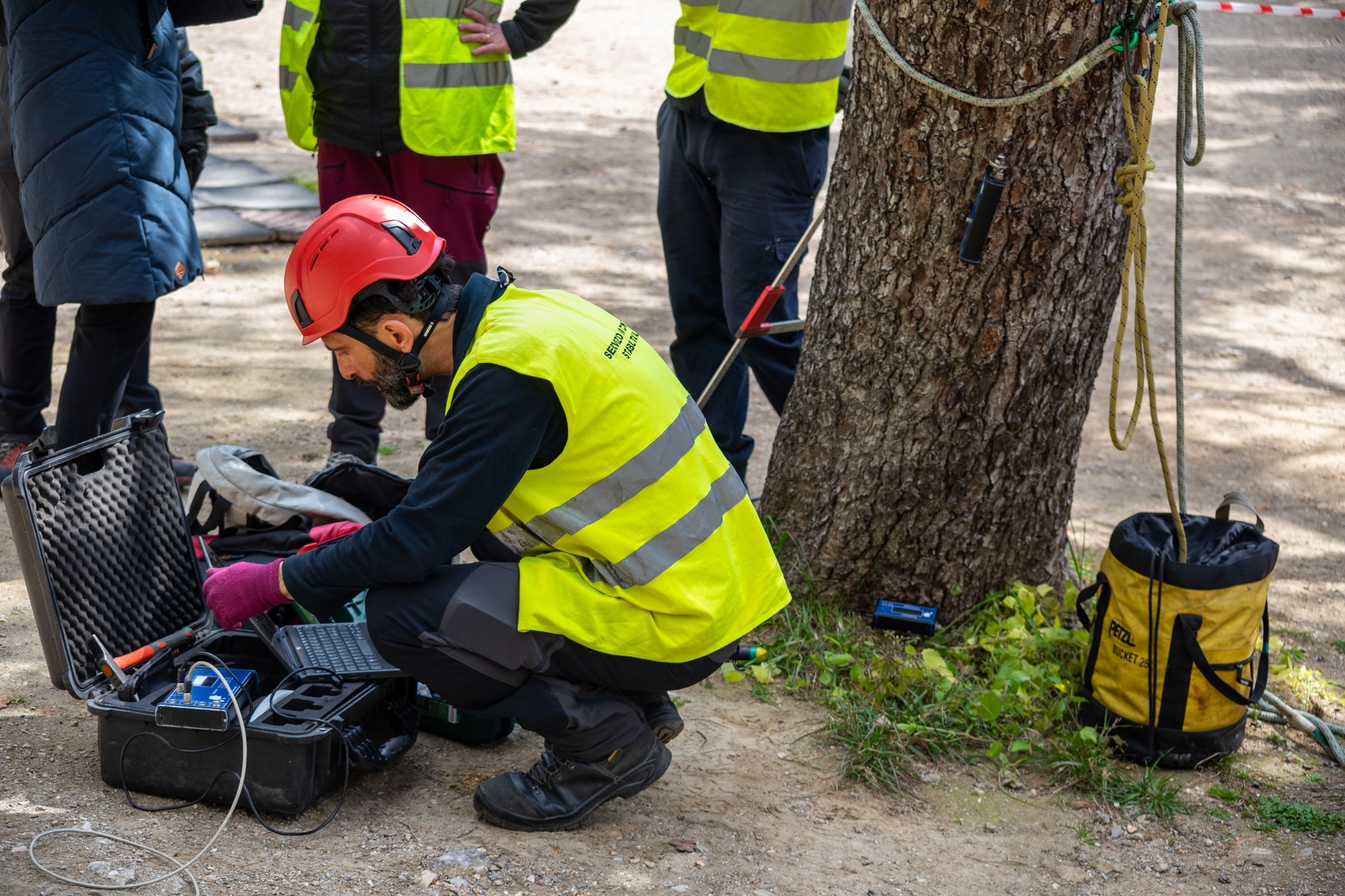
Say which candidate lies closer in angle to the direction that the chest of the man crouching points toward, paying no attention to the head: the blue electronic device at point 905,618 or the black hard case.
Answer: the black hard case

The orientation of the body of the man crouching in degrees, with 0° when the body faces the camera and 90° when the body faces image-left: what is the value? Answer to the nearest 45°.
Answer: approximately 90°

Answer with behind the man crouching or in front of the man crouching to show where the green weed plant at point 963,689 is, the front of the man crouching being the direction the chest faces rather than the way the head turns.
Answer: behind

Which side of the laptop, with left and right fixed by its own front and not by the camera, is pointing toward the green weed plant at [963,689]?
front

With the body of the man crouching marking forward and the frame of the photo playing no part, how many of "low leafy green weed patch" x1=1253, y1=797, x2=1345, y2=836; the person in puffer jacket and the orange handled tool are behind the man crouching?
1

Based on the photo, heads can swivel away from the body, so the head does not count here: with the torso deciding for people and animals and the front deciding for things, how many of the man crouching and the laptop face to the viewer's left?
1

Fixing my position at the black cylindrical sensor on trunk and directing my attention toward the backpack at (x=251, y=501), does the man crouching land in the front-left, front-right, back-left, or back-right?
front-left

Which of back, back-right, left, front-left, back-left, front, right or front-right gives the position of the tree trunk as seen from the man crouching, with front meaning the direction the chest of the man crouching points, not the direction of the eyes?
back-right

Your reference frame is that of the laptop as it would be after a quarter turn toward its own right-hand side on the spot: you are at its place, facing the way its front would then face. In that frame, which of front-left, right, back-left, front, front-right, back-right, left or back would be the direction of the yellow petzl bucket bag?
left

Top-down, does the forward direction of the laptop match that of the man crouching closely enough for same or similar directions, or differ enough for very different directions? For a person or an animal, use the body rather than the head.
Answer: very different directions

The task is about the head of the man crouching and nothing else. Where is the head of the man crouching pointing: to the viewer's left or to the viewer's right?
to the viewer's left

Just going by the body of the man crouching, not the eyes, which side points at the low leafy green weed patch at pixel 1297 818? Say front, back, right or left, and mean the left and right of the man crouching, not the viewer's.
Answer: back

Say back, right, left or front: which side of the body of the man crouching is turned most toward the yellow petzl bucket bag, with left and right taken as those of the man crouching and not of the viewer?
back

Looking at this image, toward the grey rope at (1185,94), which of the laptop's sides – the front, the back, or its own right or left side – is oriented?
front

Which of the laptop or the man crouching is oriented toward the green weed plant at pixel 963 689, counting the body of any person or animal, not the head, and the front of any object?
the laptop

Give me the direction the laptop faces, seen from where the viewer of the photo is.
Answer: facing to the right of the viewer
